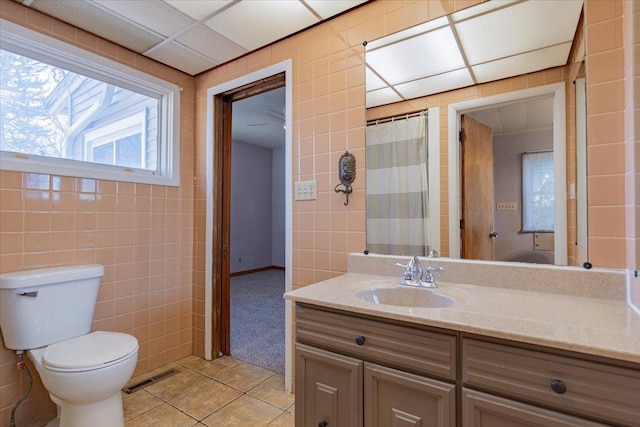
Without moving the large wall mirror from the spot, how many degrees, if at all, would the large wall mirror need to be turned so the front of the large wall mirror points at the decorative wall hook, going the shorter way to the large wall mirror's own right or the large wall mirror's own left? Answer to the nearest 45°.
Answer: approximately 90° to the large wall mirror's own right

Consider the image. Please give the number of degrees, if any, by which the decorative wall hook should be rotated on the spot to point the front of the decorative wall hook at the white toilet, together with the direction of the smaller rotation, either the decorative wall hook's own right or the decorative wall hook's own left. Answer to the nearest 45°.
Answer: approximately 45° to the decorative wall hook's own right

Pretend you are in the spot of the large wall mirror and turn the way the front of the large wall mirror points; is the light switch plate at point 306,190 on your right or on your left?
on your right

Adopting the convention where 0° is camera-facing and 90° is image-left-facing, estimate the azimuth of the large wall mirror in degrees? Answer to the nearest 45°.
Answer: approximately 0°

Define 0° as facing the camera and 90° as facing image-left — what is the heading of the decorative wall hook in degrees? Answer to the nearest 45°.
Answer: approximately 45°

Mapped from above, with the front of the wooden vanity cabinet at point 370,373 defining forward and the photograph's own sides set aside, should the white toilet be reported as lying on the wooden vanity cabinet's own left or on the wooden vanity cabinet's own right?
on the wooden vanity cabinet's own right

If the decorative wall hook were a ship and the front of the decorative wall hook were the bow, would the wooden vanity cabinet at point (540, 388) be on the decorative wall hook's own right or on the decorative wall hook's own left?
on the decorative wall hook's own left
